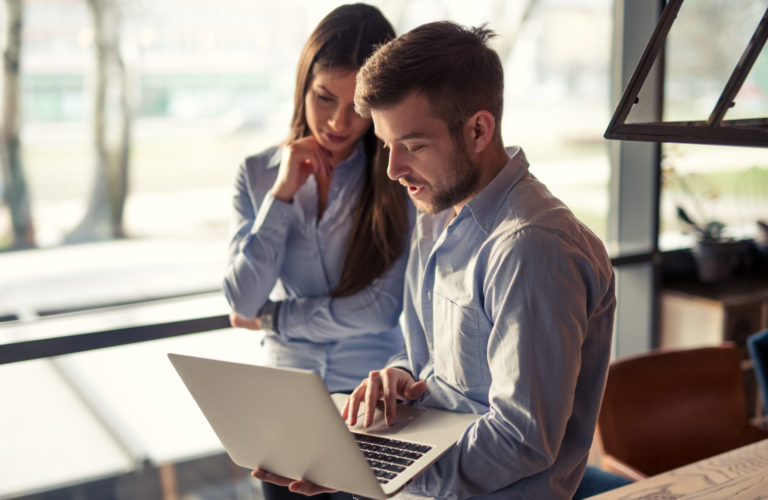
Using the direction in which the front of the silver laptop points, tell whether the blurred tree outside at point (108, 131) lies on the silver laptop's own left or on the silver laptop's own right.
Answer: on the silver laptop's own left

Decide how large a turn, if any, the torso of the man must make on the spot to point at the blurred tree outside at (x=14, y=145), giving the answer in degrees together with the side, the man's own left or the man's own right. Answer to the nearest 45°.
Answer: approximately 90° to the man's own right

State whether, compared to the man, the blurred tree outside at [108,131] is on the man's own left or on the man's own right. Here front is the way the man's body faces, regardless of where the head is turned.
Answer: on the man's own right

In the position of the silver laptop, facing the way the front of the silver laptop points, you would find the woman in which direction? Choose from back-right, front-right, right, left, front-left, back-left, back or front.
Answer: front-left

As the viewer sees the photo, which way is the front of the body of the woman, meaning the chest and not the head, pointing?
toward the camera

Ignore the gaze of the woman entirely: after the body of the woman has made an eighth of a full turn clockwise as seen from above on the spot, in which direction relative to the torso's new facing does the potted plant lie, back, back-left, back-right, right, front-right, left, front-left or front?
back

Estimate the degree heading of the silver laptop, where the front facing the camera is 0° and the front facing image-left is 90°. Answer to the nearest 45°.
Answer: approximately 225°

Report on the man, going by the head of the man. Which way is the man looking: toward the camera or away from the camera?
toward the camera

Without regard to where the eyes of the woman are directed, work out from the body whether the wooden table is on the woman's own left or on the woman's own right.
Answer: on the woman's own left

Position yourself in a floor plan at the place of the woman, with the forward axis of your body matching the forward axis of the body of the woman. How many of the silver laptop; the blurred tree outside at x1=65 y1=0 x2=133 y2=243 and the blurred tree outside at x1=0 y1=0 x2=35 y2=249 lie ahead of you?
1

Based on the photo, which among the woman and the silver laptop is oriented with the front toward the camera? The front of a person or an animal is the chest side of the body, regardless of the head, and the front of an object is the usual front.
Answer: the woman

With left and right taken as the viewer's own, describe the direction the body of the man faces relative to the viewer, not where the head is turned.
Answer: facing the viewer and to the left of the viewer

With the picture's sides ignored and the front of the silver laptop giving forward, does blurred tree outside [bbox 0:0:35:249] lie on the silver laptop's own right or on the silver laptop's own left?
on the silver laptop's own left

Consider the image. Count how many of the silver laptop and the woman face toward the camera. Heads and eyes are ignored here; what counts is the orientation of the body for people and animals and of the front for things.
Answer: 1

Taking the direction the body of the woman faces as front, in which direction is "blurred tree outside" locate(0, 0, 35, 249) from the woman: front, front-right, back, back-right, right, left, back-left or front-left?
back-right

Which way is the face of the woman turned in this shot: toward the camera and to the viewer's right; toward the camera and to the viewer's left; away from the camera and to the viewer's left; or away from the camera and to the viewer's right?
toward the camera and to the viewer's right
